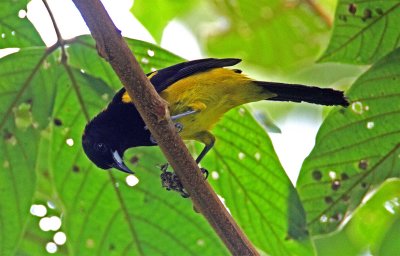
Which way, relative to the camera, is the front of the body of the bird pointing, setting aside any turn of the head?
to the viewer's left

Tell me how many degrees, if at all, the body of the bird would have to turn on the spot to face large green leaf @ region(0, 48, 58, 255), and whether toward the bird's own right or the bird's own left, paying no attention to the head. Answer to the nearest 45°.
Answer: approximately 45° to the bird's own left

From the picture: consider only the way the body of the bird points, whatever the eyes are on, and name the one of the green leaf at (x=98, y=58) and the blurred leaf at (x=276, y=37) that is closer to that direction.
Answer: the green leaf

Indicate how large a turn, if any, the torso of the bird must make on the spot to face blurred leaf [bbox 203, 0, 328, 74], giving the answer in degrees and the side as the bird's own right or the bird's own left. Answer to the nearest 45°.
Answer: approximately 135° to the bird's own right
